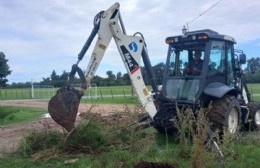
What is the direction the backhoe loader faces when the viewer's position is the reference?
facing away from the viewer and to the right of the viewer

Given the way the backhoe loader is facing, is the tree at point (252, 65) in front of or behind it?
in front

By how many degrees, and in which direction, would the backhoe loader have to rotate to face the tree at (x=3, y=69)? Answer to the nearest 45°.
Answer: approximately 90° to its left
